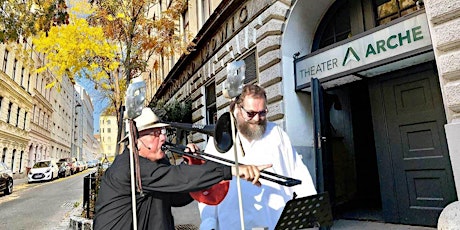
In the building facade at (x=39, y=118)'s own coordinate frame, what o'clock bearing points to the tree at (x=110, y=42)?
The tree is roughly at 3 o'clock from the building facade.

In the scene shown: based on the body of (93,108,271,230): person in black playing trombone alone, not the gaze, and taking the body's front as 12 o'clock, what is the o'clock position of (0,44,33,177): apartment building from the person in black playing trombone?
The apartment building is roughly at 8 o'clock from the person in black playing trombone.

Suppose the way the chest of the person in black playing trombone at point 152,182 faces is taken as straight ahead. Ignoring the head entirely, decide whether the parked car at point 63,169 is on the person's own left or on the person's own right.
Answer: on the person's own left

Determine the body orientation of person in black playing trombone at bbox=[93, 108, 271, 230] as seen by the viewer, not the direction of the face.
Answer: to the viewer's right

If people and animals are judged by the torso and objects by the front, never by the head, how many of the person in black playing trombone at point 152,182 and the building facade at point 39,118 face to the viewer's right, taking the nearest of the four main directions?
2

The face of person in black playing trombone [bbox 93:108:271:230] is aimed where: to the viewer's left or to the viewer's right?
to the viewer's right

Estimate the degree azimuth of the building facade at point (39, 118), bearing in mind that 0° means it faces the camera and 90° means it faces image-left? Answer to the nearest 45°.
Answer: approximately 270°

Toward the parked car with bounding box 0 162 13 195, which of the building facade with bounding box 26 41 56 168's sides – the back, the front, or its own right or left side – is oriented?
right

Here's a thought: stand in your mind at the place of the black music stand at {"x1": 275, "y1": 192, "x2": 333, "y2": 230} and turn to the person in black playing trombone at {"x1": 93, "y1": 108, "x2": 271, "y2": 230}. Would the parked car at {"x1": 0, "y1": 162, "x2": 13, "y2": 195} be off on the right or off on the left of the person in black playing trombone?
right

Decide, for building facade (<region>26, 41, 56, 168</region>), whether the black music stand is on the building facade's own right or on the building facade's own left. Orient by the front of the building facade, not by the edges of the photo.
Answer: on the building facade's own right
